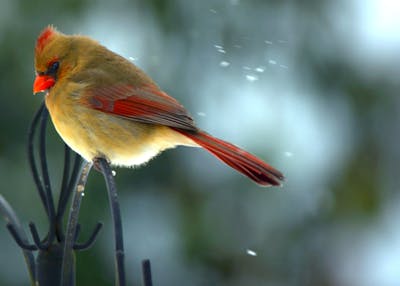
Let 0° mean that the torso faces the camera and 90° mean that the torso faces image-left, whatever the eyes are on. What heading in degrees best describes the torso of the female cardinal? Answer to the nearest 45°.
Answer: approximately 90°
